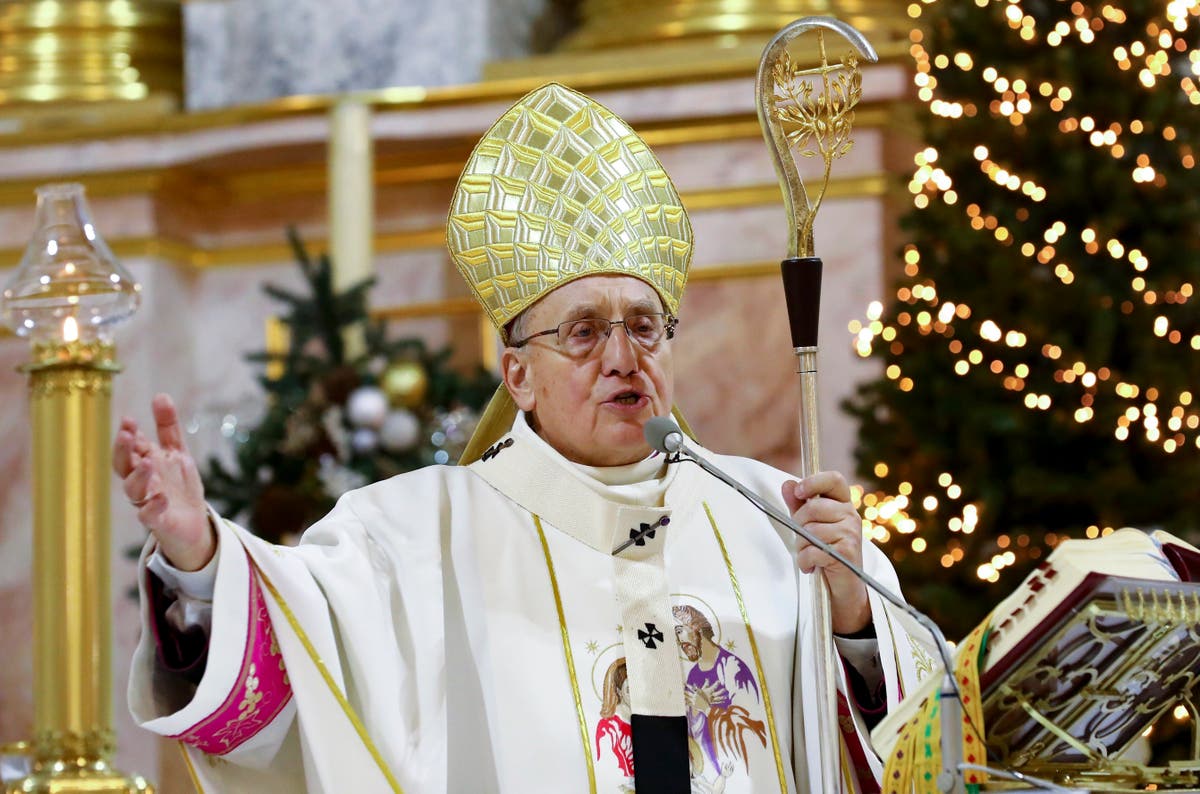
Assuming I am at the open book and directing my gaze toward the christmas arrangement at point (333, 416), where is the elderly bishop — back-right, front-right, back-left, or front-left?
front-left

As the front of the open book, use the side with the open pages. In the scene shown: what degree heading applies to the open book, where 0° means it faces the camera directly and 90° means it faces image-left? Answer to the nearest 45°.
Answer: approximately 135°

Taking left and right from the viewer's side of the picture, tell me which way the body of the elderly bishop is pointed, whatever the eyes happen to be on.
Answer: facing the viewer and to the right of the viewer

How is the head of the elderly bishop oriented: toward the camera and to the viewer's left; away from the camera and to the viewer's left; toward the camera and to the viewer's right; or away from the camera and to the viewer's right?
toward the camera and to the viewer's right

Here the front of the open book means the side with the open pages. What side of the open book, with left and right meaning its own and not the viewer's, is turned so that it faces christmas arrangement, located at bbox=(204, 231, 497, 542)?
front

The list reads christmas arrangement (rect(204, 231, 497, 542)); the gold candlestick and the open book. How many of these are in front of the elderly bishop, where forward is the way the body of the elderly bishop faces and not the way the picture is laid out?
1

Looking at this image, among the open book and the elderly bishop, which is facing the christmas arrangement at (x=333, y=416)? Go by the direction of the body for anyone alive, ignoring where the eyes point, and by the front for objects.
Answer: the open book

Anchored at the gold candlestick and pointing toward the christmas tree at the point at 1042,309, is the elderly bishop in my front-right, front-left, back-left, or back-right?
front-right

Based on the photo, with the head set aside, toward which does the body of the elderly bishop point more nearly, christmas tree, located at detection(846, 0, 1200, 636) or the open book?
the open book

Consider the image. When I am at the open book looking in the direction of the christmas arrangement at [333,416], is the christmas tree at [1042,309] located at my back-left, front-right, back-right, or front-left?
front-right

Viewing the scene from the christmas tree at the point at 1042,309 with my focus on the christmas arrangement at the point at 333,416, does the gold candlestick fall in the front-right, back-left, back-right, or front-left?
front-left

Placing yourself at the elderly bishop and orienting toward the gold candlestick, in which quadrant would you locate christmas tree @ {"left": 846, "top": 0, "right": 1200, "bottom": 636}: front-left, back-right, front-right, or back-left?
back-right

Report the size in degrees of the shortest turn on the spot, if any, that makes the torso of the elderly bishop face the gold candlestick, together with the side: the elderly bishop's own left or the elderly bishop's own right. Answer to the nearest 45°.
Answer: approximately 135° to the elderly bishop's own right

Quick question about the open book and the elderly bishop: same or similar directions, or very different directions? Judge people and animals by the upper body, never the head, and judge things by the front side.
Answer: very different directions
